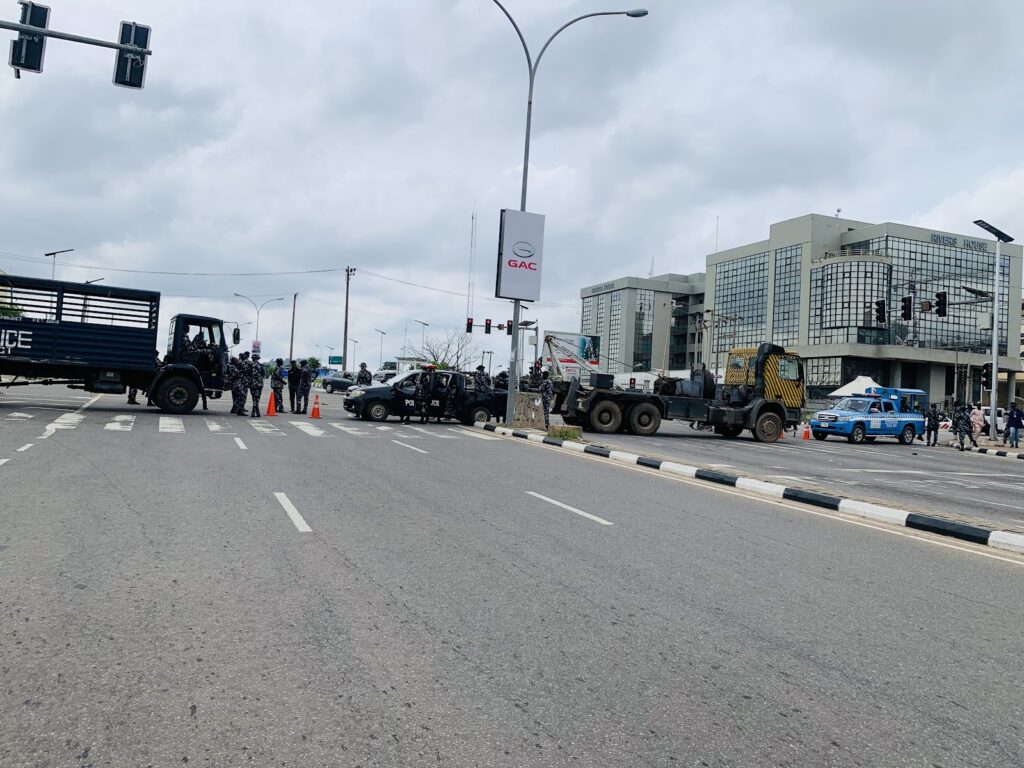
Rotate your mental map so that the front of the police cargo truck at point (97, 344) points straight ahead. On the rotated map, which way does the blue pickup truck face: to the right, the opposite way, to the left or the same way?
the opposite way

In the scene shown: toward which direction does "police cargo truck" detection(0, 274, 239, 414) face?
to the viewer's right

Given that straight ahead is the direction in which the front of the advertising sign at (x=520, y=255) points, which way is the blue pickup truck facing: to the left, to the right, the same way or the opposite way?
to the right

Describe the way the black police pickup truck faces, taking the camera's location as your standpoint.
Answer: facing to the left of the viewer

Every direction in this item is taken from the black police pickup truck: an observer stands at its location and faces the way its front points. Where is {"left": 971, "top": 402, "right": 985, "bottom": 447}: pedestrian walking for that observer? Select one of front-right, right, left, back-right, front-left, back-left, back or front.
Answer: back

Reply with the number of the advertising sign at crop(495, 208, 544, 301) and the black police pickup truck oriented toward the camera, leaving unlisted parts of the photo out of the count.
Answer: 1

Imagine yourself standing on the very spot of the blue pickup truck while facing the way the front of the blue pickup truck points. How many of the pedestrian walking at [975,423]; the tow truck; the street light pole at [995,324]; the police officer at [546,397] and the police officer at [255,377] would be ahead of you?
3

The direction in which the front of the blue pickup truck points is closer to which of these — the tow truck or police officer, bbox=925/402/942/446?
the tow truck
